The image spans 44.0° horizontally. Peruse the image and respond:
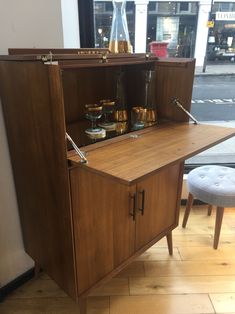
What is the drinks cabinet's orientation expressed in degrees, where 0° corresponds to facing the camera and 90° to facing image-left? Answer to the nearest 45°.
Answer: approximately 315°

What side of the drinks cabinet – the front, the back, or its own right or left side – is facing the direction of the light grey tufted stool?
left
